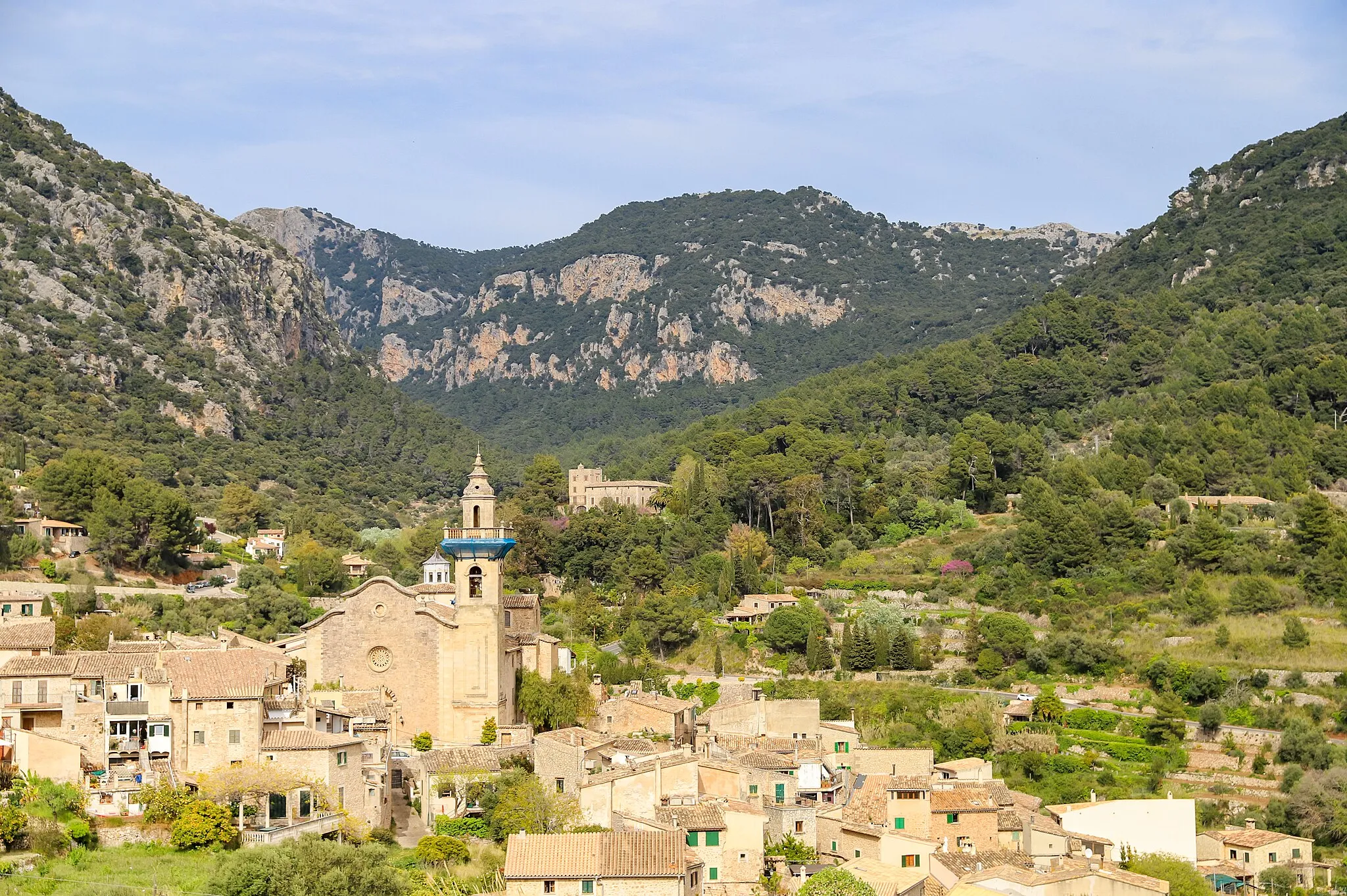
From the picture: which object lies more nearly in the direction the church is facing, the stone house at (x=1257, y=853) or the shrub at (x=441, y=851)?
the shrub

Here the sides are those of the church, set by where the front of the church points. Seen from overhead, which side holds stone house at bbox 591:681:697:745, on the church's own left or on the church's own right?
on the church's own left

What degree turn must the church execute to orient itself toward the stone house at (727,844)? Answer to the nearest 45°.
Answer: approximately 45° to its left

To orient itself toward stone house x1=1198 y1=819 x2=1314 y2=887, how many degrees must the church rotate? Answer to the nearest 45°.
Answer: approximately 90° to its left

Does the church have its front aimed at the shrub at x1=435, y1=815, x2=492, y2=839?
yes

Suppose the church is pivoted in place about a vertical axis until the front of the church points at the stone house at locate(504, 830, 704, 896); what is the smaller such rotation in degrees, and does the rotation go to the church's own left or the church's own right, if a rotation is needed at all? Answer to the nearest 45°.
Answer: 0° — it already faces it

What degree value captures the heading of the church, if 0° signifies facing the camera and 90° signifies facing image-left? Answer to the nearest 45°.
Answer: approximately 0°
